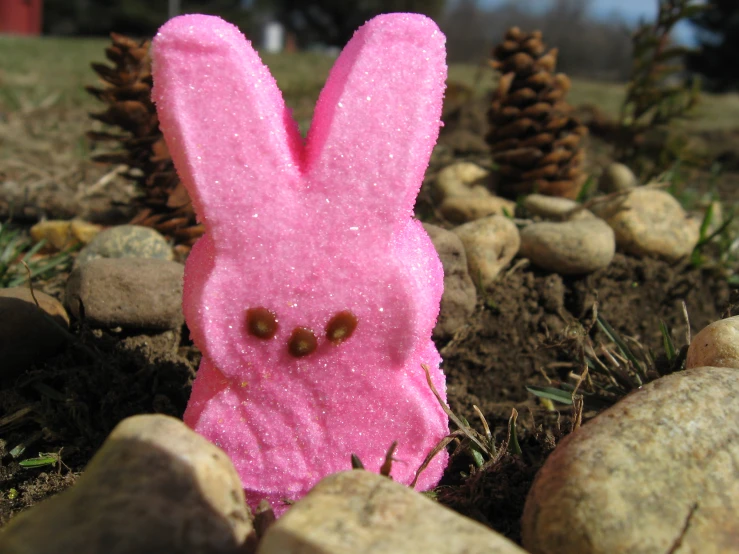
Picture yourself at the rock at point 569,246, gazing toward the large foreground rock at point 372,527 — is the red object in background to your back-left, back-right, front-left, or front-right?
back-right

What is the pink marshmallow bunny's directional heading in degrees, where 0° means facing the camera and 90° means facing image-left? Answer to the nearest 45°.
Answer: approximately 0°

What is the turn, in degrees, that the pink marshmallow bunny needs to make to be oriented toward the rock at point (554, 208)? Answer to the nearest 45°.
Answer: approximately 135° to its left

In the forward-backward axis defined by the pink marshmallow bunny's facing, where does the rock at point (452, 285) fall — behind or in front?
behind

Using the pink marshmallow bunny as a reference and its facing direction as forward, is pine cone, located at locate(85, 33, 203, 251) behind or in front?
behind

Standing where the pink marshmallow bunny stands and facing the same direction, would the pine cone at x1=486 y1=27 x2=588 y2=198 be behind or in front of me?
behind

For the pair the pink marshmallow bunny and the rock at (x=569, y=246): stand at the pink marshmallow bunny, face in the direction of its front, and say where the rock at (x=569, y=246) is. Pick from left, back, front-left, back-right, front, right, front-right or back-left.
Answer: back-left

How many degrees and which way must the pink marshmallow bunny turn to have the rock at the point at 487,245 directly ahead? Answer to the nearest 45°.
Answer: approximately 135° to its left
